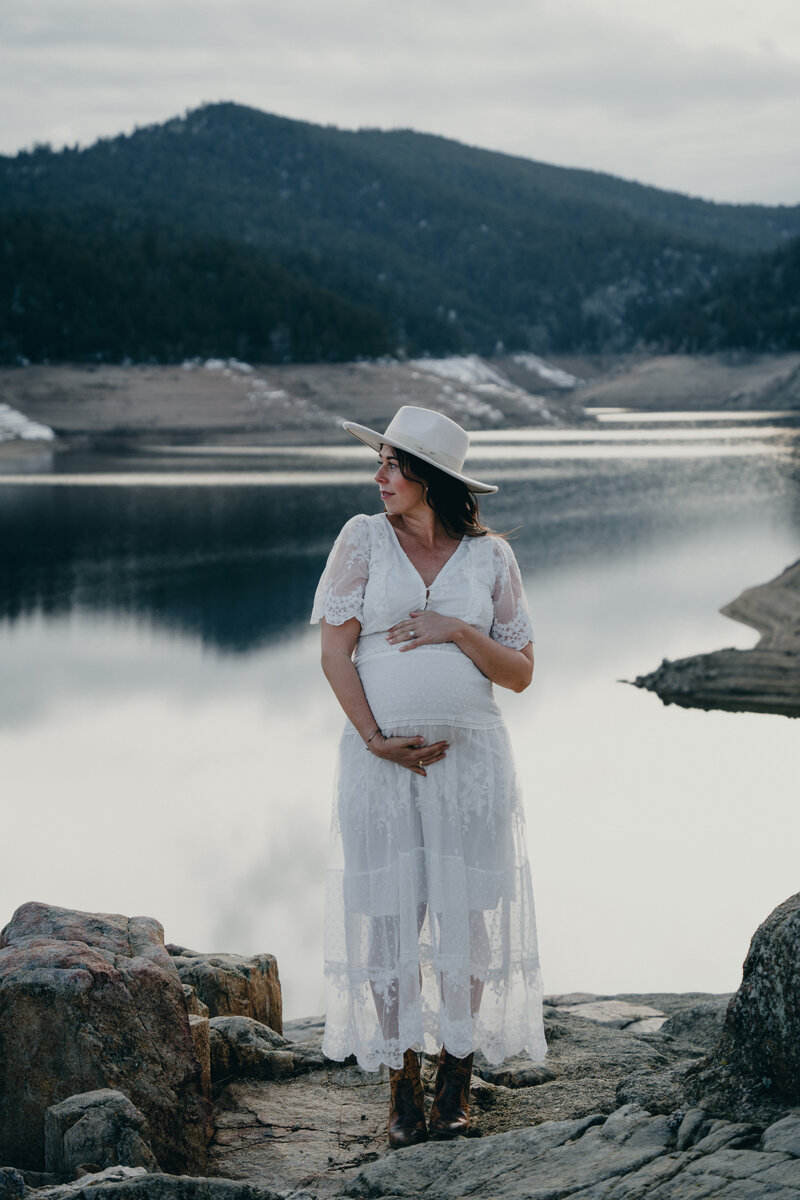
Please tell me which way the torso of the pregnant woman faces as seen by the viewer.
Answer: toward the camera

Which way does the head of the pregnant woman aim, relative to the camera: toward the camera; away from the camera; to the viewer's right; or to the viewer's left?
to the viewer's left
